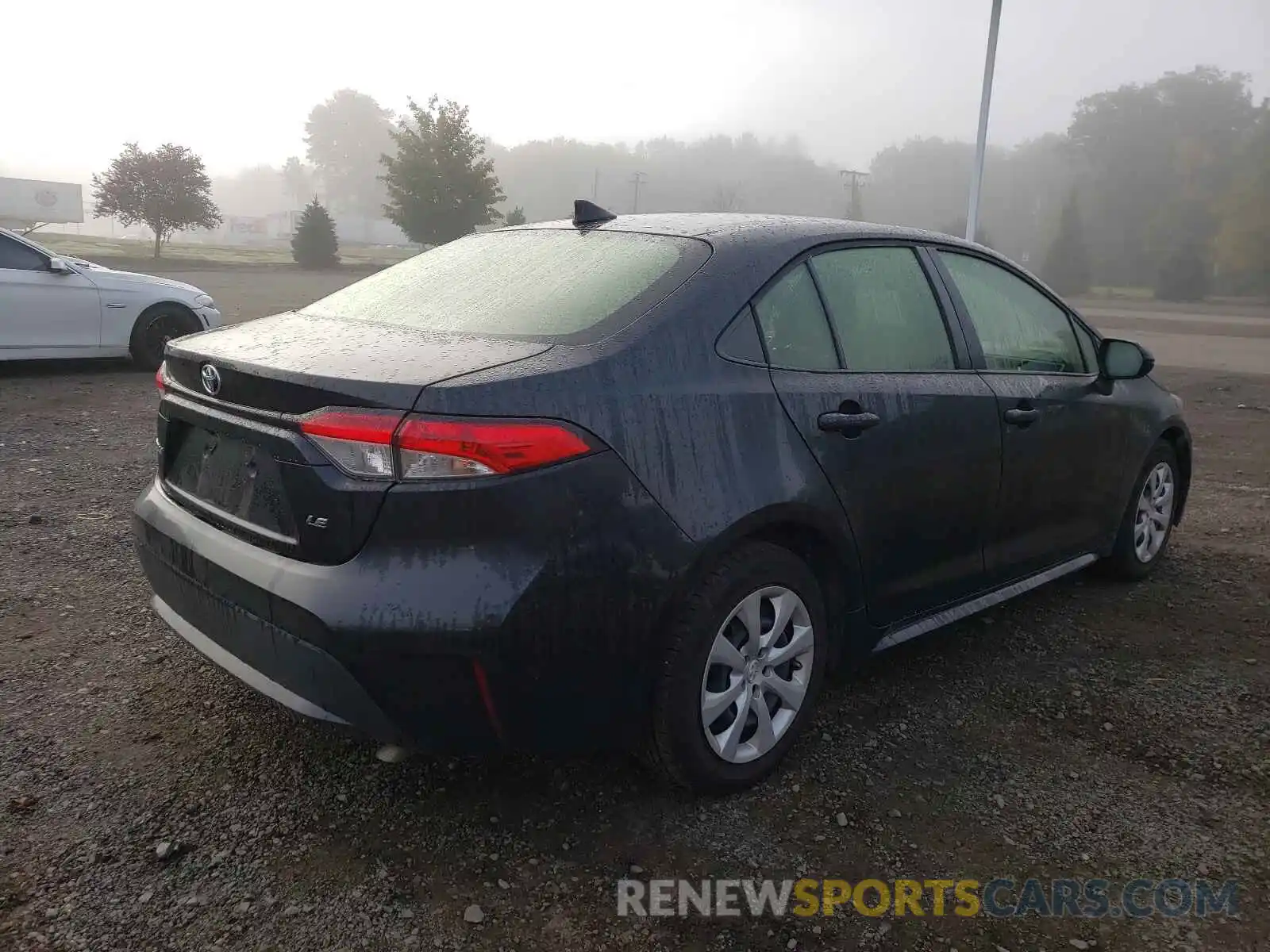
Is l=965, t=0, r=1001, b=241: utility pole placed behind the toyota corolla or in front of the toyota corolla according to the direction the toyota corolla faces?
in front

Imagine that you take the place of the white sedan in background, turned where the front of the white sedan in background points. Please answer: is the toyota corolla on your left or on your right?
on your right

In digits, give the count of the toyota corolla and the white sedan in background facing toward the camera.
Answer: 0

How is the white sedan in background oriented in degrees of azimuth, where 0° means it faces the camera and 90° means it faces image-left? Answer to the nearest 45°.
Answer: approximately 270°

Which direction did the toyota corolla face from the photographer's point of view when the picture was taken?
facing away from the viewer and to the right of the viewer

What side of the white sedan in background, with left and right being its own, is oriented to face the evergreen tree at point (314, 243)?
left

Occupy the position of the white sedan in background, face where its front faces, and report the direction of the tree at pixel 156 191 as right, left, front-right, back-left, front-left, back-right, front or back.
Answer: left

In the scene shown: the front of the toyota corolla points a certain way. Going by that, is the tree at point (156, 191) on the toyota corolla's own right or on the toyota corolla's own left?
on the toyota corolla's own left

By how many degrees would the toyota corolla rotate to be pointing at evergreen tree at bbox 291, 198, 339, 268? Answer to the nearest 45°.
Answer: approximately 45° to its left
